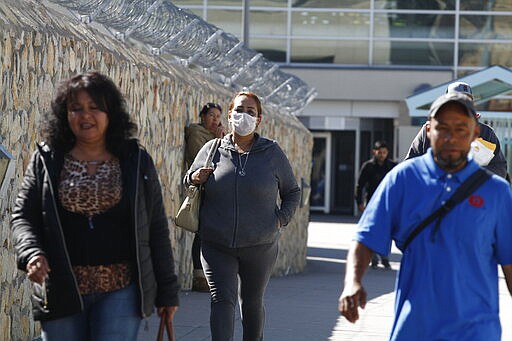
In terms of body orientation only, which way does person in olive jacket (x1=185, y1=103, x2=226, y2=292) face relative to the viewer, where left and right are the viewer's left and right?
facing the viewer and to the right of the viewer

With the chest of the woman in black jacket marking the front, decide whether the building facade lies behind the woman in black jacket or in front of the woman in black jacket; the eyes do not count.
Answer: behind

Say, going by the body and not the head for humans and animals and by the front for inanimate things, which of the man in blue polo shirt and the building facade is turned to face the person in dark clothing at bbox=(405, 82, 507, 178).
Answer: the building facade

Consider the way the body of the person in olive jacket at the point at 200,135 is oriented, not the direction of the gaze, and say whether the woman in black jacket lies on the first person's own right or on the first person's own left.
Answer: on the first person's own right

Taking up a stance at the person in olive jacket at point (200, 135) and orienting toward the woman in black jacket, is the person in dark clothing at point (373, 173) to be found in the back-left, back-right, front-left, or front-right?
back-left

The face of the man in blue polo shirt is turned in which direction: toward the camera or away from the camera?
toward the camera

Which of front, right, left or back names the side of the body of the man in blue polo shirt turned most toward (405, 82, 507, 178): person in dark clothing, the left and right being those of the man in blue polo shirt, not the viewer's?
back

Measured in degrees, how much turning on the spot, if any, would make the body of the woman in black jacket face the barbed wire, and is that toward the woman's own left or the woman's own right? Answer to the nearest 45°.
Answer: approximately 180°

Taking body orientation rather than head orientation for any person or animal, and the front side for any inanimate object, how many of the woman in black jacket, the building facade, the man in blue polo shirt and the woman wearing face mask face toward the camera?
4

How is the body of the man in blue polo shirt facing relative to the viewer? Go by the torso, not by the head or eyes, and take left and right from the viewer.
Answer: facing the viewer

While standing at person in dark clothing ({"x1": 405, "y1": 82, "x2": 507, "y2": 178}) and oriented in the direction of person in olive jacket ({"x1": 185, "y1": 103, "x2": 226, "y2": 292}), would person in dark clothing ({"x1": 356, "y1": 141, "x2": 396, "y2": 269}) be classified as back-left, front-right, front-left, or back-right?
front-right

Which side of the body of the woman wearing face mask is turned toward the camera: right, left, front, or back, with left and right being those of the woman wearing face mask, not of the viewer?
front

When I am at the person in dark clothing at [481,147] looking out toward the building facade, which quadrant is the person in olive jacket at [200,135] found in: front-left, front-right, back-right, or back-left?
front-left

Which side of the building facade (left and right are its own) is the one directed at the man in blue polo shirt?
front

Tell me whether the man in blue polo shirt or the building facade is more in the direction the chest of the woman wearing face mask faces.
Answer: the man in blue polo shirt

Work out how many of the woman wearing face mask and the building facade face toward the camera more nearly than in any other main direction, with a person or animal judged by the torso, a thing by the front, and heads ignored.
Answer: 2
